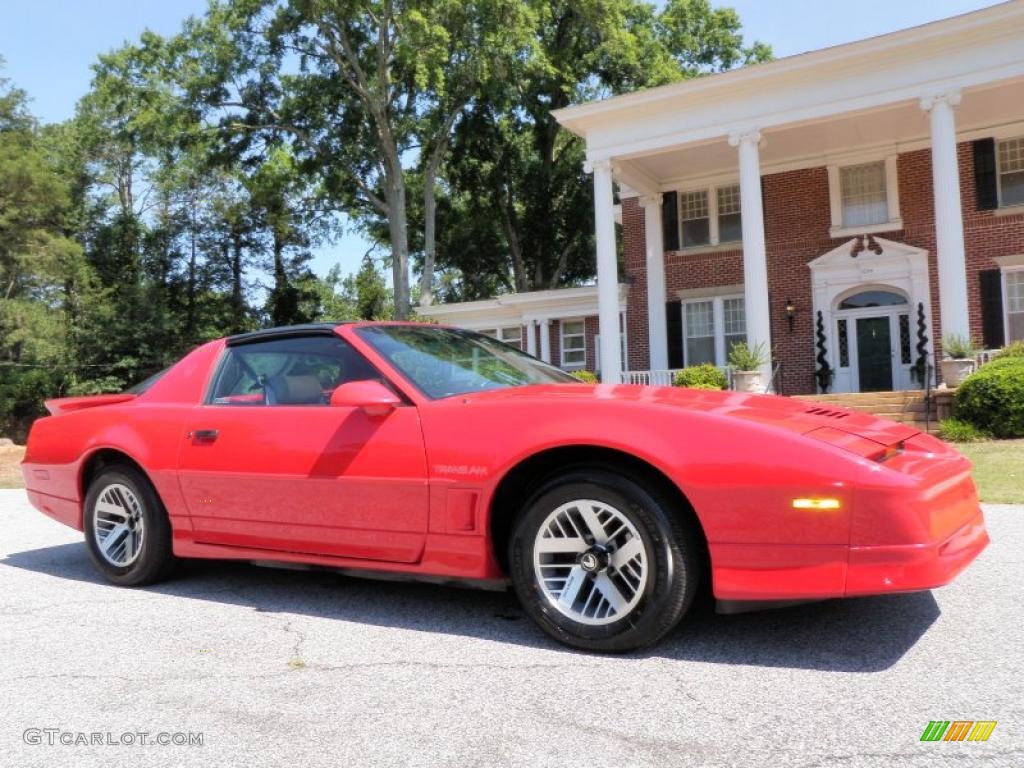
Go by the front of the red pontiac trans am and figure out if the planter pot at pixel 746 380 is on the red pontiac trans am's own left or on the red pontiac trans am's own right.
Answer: on the red pontiac trans am's own left

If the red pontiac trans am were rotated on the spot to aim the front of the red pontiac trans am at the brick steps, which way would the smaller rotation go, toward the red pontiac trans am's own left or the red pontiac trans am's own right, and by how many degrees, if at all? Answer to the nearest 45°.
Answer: approximately 90° to the red pontiac trans am's own left

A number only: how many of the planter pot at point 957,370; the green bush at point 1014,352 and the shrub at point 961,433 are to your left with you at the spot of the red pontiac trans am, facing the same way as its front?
3

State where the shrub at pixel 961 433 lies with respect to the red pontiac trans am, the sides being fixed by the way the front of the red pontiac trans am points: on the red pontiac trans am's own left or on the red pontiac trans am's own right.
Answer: on the red pontiac trans am's own left

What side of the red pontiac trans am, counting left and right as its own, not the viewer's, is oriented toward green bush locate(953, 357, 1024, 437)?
left

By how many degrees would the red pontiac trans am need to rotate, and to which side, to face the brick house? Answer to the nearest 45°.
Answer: approximately 90° to its left

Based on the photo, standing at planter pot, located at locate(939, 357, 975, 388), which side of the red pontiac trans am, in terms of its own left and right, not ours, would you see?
left

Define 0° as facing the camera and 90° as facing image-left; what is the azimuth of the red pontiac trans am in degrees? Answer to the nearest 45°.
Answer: approximately 315°
